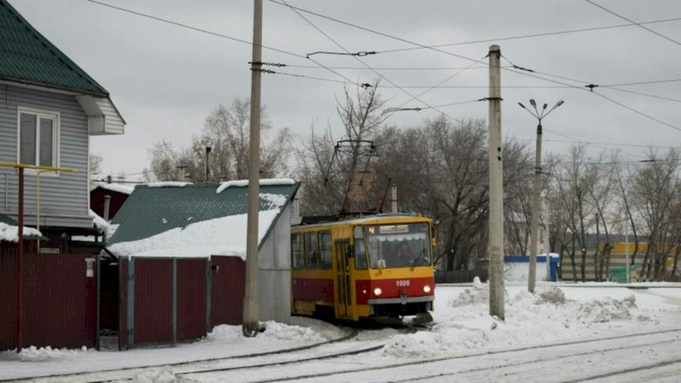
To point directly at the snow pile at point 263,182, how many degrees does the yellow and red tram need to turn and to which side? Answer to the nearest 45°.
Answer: approximately 135° to its right

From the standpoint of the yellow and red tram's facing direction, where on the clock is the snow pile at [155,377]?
The snow pile is roughly at 2 o'clock from the yellow and red tram.

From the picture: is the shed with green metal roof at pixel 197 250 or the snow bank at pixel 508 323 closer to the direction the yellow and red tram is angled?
the snow bank

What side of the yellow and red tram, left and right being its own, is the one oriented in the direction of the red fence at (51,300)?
right

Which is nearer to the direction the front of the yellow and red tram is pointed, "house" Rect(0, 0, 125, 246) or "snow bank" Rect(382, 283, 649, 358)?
the snow bank

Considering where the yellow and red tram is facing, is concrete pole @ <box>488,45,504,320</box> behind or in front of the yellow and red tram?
in front

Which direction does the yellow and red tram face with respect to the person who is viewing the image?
facing the viewer and to the right of the viewer

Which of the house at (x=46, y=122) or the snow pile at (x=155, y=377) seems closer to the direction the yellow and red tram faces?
the snow pile

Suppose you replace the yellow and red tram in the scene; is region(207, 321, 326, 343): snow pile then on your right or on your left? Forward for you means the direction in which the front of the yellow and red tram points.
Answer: on your right

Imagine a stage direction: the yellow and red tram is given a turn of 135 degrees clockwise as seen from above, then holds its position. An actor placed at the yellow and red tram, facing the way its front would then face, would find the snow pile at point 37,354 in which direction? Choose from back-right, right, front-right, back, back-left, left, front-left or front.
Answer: front-left
